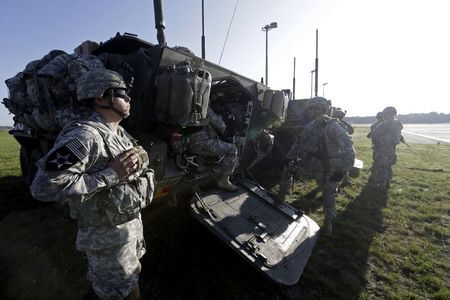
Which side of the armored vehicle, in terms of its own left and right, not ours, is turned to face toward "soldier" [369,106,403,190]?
right

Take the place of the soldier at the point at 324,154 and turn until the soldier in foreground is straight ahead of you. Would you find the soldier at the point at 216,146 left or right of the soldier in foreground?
right

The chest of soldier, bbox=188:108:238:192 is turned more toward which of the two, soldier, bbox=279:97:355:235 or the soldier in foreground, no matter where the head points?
the soldier

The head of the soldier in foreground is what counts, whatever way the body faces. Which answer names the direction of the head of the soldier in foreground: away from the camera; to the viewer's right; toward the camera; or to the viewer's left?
to the viewer's right

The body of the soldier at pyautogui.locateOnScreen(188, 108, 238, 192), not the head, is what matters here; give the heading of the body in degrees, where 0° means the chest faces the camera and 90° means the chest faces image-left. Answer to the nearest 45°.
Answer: approximately 270°

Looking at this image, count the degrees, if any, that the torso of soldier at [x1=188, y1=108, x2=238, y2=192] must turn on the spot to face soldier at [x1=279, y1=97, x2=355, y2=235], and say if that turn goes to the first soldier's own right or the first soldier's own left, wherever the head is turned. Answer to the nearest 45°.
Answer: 0° — they already face them

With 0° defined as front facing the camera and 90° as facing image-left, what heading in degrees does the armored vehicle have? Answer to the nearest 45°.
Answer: approximately 135°

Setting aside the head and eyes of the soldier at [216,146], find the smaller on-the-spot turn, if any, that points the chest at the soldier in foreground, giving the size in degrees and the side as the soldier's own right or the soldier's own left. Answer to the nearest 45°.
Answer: approximately 90° to the soldier's own right
